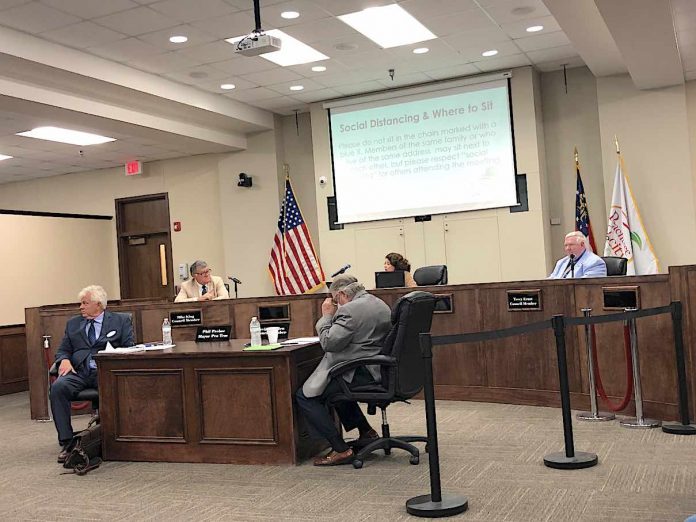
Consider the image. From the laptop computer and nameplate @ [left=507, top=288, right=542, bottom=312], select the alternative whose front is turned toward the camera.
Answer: the nameplate

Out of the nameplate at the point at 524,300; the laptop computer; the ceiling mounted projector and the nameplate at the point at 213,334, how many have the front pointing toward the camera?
2

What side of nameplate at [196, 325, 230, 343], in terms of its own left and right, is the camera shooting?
front

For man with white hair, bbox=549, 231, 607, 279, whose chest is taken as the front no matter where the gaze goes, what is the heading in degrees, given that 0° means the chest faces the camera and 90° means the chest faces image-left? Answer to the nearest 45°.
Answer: approximately 45°

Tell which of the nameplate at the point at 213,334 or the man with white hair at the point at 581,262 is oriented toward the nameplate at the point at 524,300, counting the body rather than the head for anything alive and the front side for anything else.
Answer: the man with white hair

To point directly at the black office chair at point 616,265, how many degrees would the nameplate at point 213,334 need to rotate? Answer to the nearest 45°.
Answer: approximately 90° to its left

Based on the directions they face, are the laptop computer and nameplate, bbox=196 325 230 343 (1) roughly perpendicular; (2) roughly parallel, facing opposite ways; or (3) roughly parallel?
roughly parallel, facing opposite ways

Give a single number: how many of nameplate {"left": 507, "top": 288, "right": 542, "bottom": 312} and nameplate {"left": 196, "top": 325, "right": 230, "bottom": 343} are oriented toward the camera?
2

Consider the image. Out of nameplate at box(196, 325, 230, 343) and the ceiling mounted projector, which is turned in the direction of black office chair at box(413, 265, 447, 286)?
the ceiling mounted projector

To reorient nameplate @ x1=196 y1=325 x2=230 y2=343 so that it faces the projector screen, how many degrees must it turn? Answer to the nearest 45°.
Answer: approximately 135° to its left

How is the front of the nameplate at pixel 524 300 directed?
toward the camera

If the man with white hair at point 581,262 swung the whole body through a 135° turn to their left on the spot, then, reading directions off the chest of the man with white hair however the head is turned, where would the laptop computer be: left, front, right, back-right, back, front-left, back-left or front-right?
back

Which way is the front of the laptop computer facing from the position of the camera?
facing away from the viewer

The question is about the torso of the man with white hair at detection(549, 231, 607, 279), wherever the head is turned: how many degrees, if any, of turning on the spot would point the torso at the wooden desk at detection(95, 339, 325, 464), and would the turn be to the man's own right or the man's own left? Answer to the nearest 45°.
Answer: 0° — they already face it

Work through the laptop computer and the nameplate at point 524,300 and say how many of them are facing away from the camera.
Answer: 1
